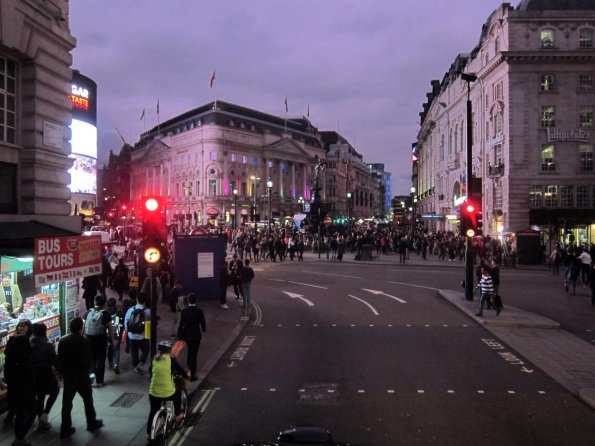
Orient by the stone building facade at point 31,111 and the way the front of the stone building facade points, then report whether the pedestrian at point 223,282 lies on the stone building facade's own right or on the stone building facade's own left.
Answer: on the stone building facade's own left

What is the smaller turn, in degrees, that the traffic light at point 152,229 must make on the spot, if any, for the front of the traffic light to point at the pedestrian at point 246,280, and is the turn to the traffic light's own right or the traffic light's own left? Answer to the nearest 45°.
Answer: approximately 135° to the traffic light's own left

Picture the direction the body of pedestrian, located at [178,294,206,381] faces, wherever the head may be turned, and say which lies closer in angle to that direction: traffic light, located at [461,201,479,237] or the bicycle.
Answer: the traffic light

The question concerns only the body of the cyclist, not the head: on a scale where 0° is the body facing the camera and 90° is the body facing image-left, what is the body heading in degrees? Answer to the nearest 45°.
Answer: approximately 225°

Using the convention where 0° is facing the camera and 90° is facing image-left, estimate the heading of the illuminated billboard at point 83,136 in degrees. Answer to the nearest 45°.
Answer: approximately 315°

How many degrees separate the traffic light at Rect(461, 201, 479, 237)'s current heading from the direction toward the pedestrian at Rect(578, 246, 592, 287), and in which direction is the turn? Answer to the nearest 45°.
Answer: approximately 135° to its left

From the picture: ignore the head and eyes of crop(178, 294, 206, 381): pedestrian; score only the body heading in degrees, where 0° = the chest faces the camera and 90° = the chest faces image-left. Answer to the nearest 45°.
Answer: approximately 180°

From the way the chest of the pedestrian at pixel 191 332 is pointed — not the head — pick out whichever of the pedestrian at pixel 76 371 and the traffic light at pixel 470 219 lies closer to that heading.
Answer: the traffic light
